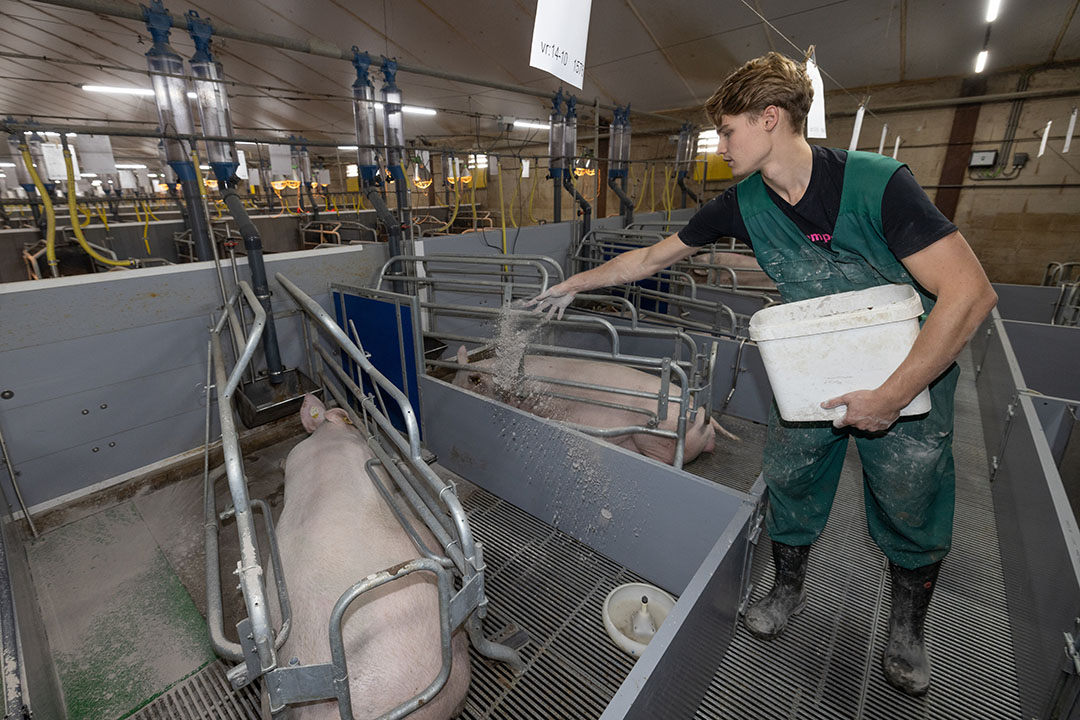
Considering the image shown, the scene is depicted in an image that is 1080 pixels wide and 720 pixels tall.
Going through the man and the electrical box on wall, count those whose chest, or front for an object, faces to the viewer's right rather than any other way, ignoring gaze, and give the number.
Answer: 0

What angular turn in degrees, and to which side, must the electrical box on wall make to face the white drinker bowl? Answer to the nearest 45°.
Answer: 0° — it already faces it

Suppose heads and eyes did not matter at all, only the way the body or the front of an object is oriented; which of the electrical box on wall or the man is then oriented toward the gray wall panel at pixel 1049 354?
the electrical box on wall

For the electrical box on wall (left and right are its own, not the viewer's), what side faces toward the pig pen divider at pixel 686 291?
front

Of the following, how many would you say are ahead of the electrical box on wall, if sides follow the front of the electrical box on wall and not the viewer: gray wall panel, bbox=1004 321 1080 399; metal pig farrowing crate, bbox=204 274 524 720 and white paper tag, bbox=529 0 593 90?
3

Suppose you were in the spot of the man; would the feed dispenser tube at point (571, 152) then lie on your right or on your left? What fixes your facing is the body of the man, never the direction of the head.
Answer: on your right

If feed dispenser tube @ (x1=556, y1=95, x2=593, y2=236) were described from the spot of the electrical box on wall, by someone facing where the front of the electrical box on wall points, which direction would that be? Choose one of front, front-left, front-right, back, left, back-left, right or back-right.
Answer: front-right

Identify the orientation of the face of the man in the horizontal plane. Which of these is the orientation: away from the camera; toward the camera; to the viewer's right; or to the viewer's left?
to the viewer's left

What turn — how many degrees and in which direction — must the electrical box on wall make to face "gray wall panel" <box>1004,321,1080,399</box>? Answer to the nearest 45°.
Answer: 0° — it already faces it

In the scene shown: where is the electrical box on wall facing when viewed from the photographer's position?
facing the viewer

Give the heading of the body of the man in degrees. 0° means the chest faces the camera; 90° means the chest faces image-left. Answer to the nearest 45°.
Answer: approximately 45°

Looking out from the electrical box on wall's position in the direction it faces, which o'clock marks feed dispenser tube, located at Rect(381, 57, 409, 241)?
The feed dispenser tube is roughly at 1 o'clock from the electrical box on wall.

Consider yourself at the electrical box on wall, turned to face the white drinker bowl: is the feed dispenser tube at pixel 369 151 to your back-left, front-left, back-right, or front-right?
front-right

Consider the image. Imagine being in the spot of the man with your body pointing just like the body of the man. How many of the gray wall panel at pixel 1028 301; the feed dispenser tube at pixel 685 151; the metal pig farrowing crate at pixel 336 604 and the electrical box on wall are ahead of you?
1
